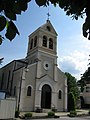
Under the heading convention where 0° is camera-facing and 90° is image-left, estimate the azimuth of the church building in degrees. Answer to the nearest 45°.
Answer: approximately 315°

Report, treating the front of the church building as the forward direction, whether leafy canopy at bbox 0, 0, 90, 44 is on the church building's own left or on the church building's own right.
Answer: on the church building's own right

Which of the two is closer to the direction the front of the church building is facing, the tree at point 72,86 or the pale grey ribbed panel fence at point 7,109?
the pale grey ribbed panel fence

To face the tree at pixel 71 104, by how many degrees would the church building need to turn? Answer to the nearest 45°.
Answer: approximately 45° to its left

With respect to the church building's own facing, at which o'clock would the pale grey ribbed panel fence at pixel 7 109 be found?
The pale grey ribbed panel fence is roughly at 2 o'clock from the church building.

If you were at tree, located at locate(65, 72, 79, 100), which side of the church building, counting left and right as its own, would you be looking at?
left
